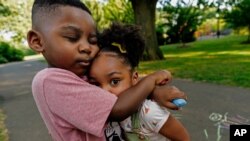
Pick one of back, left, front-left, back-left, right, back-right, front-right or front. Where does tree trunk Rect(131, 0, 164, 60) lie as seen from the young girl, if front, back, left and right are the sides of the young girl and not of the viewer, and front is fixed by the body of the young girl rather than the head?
back-right

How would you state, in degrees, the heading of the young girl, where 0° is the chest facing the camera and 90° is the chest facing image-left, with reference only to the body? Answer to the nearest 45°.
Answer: approximately 45°

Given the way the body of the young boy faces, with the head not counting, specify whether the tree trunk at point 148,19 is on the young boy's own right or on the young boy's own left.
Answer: on the young boy's own left

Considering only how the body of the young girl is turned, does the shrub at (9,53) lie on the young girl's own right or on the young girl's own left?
on the young girl's own right
